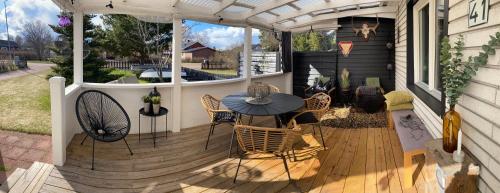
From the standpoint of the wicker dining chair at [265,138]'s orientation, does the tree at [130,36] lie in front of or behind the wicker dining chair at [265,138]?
in front

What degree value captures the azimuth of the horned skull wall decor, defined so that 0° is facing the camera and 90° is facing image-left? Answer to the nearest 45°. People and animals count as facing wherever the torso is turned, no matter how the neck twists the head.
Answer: approximately 0°

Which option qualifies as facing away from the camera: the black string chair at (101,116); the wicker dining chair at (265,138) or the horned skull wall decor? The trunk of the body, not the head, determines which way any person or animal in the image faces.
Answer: the wicker dining chair

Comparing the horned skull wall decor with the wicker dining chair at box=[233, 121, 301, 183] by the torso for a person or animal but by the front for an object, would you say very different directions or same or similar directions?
very different directions

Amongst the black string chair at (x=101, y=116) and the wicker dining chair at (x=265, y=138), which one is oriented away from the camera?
the wicker dining chair

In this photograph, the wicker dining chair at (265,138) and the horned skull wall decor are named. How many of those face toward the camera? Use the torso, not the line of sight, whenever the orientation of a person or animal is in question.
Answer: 1

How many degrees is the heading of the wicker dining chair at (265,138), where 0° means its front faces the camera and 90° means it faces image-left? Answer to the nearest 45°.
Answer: approximately 180°
